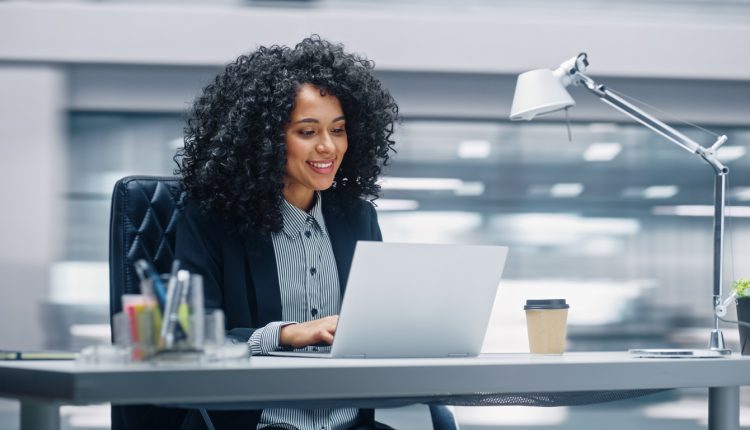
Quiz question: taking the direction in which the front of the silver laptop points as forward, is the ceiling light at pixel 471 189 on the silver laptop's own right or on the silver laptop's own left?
on the silver laptop's own right

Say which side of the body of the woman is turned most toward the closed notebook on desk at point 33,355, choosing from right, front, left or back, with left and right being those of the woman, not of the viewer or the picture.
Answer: right

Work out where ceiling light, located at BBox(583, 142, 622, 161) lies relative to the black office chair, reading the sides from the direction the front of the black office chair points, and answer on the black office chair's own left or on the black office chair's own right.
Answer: on the black office chair's own left

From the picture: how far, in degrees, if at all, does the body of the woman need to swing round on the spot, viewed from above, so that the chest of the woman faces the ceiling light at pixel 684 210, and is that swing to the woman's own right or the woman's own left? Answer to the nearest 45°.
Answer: approximately 90° to the woman's own left

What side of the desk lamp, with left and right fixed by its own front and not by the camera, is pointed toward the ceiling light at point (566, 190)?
right

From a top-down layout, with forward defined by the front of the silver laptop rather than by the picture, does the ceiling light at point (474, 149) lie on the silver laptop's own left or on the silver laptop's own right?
on the silver laptop's own right

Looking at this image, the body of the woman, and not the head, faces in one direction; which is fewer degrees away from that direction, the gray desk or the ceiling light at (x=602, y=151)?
the gray desk

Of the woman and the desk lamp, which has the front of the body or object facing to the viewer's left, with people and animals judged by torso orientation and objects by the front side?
the desk lamp

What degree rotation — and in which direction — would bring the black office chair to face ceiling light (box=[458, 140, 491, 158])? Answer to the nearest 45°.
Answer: approximately 135° to its left

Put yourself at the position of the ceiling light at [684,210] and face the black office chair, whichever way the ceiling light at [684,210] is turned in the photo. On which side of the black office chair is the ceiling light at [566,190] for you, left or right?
right

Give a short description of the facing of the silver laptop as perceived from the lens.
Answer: facing away from the viewer and to the left of the viewer

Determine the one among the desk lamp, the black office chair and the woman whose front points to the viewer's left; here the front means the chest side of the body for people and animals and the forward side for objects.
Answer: the desk lamp
